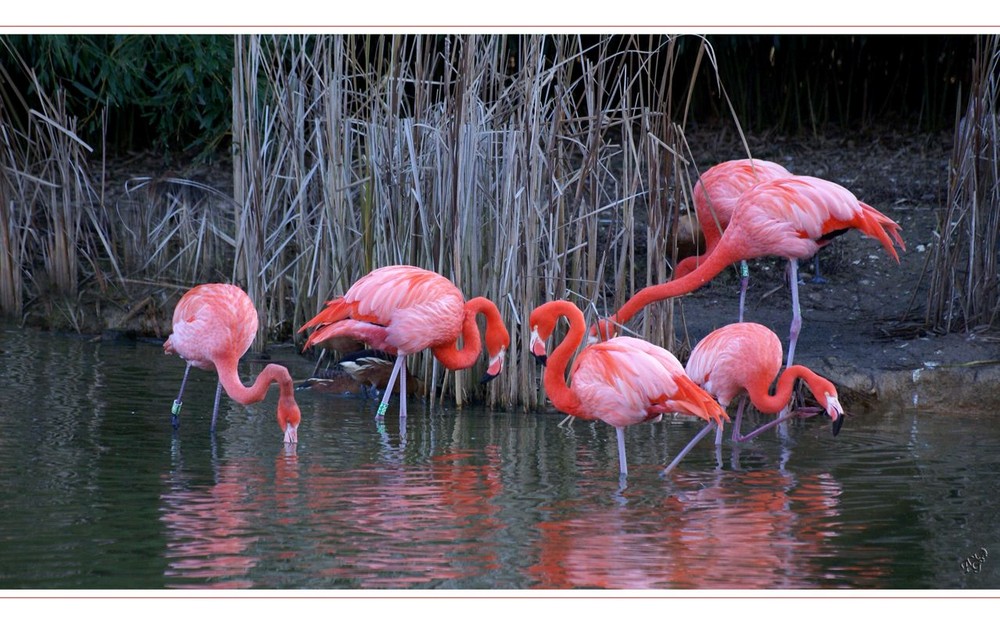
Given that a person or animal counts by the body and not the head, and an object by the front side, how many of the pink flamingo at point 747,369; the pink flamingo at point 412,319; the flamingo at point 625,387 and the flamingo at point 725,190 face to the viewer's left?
2

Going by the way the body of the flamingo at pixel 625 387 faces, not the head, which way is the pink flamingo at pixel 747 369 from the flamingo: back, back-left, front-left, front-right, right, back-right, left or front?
back-right

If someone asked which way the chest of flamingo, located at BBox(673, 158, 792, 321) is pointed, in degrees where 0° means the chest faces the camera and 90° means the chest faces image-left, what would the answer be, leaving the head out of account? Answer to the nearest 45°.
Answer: approximately 90°

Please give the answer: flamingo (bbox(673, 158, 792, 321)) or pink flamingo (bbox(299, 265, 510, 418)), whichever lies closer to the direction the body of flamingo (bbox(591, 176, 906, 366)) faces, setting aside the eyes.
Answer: the pink flamingo

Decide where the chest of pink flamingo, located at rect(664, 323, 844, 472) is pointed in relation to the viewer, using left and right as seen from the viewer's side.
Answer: facing to the right of the viewer

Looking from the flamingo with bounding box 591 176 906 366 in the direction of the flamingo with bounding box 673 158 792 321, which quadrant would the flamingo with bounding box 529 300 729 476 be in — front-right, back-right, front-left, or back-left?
back-left

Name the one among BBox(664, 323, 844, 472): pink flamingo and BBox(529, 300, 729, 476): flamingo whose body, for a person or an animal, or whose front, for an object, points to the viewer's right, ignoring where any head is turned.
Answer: the pink flamingo

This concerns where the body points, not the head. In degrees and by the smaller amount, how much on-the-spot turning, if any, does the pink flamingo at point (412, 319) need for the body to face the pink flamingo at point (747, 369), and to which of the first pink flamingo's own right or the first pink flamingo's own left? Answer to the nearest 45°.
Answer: approximately 45° to the first pink flamingo's own right

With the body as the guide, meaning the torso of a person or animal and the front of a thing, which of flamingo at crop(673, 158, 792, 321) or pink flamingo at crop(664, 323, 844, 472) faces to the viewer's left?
the flamingo

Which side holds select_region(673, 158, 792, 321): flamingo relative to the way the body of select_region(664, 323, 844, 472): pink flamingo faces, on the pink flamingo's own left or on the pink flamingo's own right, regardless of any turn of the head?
on the pink flamingo's own left

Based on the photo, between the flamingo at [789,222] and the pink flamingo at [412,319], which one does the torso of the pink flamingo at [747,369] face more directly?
the flamingo

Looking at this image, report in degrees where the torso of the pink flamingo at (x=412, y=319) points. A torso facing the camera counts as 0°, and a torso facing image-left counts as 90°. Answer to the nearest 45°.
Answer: approximately 270°

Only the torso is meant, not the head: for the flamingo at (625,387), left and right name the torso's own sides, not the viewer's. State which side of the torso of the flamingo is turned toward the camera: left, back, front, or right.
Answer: left

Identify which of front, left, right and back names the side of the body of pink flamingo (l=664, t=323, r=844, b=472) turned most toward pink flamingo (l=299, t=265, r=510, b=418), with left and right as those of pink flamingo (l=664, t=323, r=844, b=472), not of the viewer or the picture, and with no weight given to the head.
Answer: back

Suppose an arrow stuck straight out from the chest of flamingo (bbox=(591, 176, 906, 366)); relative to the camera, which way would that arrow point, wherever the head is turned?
to the viewer's left

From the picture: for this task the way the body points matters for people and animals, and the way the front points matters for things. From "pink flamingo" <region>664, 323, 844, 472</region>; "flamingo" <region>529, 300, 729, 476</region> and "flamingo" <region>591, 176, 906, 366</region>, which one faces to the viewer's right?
the pink flamingo

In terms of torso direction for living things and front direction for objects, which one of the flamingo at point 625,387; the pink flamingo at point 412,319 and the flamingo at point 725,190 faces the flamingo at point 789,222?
the pink flamingo
